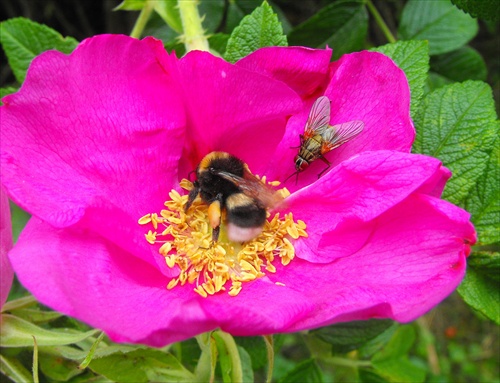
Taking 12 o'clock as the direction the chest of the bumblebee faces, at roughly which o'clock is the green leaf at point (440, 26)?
The green leaf is roughly at 3 o'clock from the bumblebee.

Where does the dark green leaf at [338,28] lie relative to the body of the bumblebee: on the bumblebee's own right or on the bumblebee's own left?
on the bumblebee's own right

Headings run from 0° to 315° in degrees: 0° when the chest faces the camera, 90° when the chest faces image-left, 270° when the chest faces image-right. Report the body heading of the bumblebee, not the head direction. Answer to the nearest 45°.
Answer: approximately 135°
